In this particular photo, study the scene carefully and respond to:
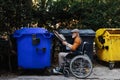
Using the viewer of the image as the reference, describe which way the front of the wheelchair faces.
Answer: facing to the left of the viewer

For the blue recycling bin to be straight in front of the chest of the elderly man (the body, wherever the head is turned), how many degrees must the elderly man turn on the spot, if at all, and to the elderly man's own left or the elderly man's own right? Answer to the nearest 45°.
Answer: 0° — they already face it

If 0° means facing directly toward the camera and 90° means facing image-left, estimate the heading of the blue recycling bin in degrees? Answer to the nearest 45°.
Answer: approximately 0°

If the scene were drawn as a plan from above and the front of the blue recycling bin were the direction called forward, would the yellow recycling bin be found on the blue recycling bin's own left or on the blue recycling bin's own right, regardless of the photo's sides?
on the blue recycling bin's own left

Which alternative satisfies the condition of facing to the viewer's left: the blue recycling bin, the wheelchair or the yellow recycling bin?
the wheelchair

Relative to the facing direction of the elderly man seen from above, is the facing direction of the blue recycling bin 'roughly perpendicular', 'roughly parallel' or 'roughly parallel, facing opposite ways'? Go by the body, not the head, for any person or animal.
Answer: roughly perpendicular

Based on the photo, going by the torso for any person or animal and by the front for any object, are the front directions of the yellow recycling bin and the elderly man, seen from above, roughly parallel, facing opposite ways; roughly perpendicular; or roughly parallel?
roughly perpendicular

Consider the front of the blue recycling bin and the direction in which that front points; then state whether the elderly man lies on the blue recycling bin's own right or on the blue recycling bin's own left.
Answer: on the blue recycling bin's own left

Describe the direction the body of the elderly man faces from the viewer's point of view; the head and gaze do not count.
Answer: to the viewer's left

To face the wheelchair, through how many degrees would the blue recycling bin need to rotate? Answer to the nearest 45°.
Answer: approximately 90° to its left

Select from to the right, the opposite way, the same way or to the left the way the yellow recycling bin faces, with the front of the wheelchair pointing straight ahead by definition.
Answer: to the left

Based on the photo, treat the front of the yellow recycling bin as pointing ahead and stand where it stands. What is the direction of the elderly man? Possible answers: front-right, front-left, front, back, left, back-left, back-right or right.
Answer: front-right

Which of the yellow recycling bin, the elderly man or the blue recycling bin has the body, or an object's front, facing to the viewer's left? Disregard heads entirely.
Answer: the elderly man

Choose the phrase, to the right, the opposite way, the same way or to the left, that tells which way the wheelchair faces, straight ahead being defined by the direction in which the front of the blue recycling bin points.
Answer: to the right

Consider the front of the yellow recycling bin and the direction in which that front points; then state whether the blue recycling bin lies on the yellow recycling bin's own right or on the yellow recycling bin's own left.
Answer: on the yellow recycling bin's own right

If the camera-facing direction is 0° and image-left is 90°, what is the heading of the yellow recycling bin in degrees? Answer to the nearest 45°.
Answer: approximately 0°
